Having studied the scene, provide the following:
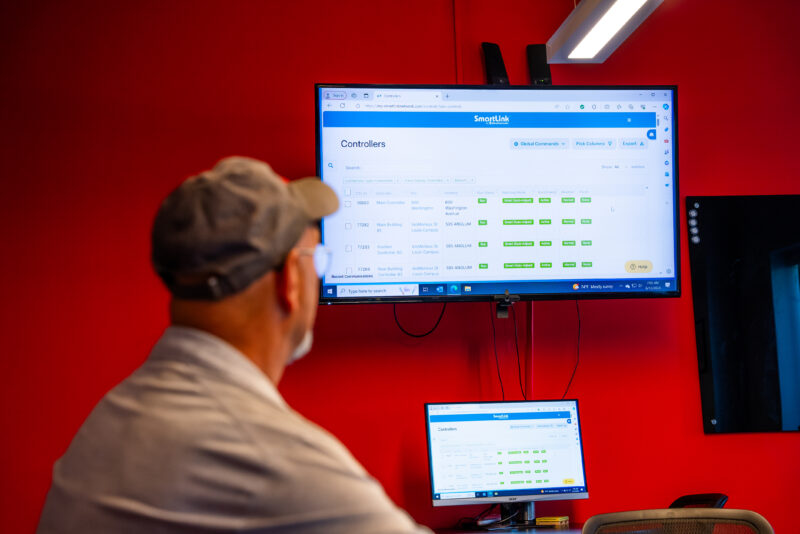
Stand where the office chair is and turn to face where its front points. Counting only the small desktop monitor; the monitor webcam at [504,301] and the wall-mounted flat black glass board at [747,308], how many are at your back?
0

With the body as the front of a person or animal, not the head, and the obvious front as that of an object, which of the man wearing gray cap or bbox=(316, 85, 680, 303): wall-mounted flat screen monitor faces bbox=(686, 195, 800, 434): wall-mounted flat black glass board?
the man wearing gray cap

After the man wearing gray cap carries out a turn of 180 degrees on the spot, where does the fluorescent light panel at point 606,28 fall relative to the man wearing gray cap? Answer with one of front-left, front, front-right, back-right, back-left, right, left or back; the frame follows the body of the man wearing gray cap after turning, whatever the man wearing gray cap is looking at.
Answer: back

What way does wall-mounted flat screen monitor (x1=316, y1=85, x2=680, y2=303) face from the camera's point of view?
toward the camera

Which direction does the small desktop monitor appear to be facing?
toward the camera

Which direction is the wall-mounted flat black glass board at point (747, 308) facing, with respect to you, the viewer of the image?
facing the viewer

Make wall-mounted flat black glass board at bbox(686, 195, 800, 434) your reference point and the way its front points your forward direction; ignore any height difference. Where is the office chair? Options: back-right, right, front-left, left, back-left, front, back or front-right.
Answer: front

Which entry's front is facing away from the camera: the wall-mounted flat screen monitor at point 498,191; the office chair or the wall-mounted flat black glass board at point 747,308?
the office chair

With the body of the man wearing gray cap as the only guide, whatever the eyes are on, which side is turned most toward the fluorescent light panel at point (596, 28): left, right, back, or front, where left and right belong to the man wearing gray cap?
front

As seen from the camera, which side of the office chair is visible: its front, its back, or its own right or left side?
back

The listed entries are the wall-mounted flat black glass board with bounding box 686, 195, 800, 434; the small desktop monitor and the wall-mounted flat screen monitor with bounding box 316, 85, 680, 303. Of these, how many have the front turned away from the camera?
0

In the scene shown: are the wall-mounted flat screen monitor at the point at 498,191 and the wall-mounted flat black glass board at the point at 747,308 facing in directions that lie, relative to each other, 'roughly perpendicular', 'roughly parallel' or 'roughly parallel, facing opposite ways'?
roughly parallel

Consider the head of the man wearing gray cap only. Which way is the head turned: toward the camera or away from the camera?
away from the camera

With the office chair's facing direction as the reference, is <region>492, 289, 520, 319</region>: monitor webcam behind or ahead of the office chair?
ahead

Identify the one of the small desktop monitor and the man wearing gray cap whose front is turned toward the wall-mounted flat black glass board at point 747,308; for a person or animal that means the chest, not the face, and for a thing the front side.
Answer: the man wearing gray cap

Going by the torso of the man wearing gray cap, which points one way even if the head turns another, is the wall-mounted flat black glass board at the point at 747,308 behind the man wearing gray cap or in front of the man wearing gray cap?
in front
